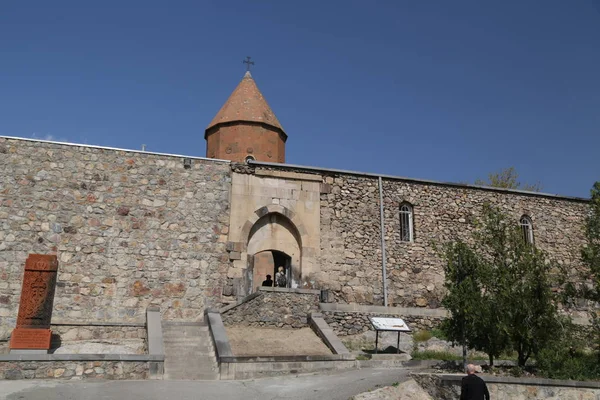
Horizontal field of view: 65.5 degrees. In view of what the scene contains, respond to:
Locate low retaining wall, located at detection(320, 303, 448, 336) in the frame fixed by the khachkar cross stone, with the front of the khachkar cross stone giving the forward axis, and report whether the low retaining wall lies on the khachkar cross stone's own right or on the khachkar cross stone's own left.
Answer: on the khachkar cross stone's own left

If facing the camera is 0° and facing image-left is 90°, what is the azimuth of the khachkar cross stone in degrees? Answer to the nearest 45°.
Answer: approximately 0°

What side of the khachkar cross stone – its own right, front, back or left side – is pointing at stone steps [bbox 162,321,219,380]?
left

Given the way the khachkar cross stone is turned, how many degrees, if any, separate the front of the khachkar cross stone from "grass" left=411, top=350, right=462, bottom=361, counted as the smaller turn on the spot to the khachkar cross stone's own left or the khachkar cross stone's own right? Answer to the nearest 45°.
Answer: approximately 90° to the khachkar cross stone's own left

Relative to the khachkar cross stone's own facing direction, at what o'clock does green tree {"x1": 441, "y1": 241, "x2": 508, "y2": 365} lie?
The green tree is roughly at 10 o'clock from the khachkar cross stone.

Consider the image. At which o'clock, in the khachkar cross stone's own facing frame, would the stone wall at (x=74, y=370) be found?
The stone wall is roughly at 11 o'clock from the khachkar cross stone.

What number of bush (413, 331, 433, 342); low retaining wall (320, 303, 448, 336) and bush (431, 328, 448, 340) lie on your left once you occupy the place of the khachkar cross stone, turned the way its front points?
3

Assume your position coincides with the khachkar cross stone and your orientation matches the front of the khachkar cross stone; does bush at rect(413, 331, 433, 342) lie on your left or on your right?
on your left

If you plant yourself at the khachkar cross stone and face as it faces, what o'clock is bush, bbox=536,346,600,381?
The bush is roughly at 10 o'clock from the khachkar cross stone.
